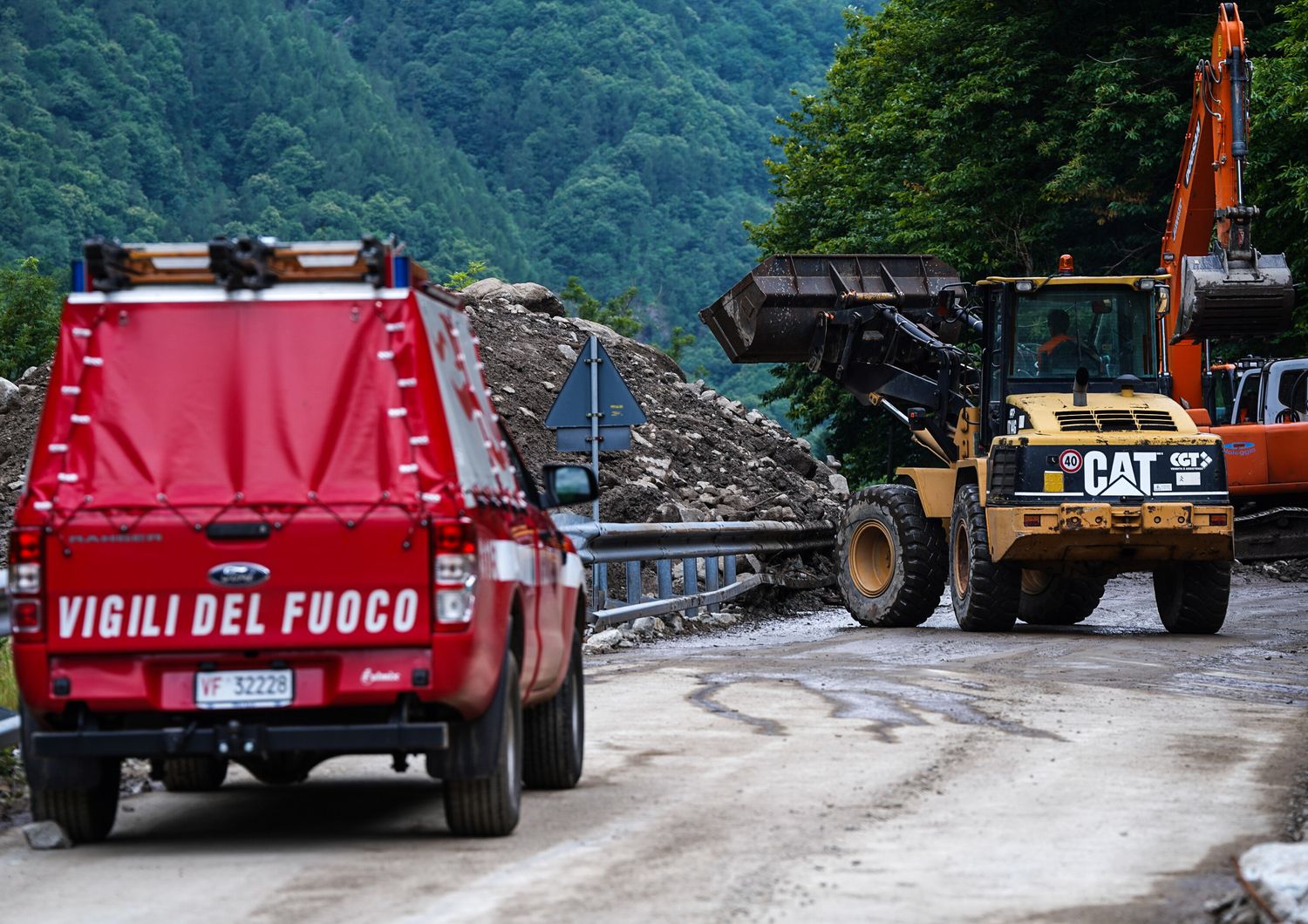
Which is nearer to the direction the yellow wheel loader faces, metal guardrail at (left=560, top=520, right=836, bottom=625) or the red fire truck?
the metal guardrail

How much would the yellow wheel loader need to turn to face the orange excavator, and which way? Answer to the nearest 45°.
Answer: approximately 90° to its right

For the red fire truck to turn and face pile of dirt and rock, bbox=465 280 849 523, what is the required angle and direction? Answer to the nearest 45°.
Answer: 0° — it already faces it

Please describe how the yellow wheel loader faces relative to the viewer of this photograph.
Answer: facing away from the viewer and to the left of the viewer

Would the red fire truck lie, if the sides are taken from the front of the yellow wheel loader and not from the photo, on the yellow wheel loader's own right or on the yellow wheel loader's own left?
on the yellow wheel loader's own left

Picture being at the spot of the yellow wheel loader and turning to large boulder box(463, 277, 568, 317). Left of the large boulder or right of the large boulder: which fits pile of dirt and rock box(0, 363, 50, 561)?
left

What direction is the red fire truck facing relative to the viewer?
away from the camera

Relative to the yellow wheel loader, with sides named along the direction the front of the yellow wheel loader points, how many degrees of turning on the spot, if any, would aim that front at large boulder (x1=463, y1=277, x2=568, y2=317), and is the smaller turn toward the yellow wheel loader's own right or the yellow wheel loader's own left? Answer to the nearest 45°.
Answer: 0° — it already faces it

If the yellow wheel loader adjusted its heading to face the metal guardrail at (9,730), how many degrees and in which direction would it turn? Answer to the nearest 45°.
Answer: approximately 90° to its left
